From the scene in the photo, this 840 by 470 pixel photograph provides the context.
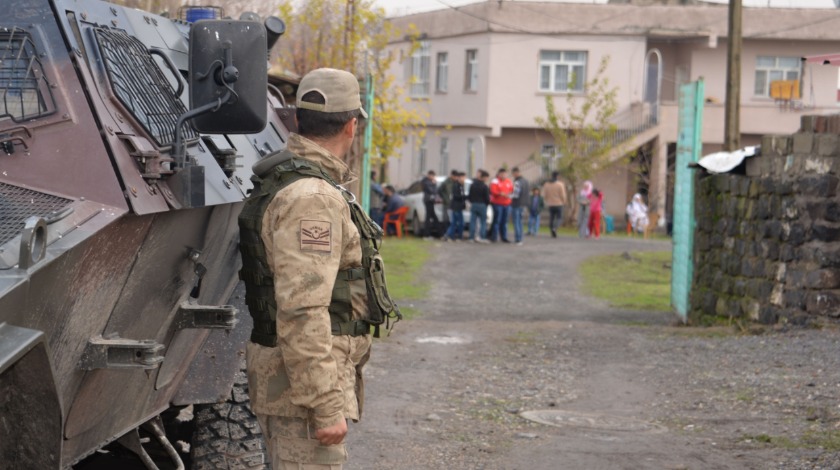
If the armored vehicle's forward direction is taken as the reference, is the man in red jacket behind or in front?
behind

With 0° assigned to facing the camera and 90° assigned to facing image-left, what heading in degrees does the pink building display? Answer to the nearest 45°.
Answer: approximately 0°

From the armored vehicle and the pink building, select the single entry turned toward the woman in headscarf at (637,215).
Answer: the pink building

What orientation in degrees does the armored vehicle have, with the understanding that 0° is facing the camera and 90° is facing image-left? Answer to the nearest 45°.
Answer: approximately 45°

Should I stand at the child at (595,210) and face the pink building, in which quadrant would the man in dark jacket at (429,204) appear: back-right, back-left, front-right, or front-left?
back-left

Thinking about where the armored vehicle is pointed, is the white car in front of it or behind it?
behind

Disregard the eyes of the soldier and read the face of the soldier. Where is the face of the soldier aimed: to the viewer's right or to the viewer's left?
to the viewer's right

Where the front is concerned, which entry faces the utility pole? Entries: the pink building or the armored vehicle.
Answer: the pink building
